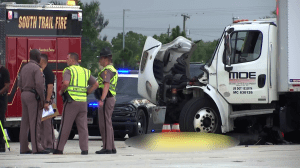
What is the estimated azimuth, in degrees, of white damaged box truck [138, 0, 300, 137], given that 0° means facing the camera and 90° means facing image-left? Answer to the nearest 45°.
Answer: approximately 90°

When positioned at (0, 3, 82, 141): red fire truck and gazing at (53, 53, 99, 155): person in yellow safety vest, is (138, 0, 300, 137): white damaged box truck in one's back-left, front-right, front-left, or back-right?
front-left

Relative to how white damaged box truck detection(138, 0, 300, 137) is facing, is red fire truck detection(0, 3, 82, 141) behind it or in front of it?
in front

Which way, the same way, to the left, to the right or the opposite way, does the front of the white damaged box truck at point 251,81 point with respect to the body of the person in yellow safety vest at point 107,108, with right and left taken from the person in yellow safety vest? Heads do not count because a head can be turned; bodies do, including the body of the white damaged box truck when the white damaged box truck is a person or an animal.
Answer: the same way

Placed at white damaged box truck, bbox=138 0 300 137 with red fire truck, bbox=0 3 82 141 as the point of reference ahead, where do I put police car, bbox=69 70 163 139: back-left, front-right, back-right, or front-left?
front-right

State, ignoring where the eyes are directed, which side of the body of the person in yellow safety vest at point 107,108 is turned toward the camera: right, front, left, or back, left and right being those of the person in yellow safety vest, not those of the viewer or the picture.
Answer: left

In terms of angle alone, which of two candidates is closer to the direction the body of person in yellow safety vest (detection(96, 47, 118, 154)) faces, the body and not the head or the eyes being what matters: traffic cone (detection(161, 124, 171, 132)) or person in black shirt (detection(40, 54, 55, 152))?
the person in black shirt
